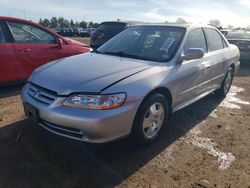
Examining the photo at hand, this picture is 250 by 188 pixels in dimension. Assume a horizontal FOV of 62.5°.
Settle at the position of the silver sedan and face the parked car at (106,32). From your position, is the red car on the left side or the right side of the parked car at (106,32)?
left

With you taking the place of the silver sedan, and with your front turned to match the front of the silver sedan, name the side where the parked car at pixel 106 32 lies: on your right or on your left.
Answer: on your right

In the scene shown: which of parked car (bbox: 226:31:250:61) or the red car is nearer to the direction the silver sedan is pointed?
the red car

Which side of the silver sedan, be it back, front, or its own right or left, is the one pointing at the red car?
right

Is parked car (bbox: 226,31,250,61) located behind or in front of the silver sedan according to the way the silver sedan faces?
behind

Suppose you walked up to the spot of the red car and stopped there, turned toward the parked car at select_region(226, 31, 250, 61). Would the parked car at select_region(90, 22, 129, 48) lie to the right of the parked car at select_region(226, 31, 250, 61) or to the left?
left

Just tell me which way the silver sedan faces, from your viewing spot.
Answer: facing the viewer and to the left of the viewer
